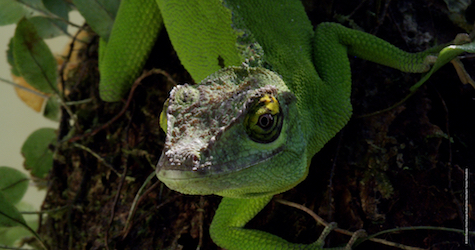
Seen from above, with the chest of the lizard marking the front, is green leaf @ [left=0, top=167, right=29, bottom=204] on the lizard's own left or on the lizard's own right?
on the lizard's own right

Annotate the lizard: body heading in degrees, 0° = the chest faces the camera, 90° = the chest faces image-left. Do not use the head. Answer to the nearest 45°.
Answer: approximately 45°

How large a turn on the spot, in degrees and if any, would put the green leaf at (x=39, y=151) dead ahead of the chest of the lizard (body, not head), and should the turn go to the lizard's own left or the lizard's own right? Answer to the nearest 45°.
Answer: approximately 90° to the lizard's own right

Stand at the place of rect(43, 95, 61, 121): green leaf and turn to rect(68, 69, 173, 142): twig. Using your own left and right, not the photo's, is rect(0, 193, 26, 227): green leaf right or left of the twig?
right

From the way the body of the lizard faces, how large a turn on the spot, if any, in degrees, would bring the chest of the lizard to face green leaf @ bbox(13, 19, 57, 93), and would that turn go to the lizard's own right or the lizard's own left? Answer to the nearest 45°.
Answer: approximately 90° to the lizard's own right

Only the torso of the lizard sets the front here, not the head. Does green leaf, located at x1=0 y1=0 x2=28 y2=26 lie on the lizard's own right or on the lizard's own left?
on the lizard's own right

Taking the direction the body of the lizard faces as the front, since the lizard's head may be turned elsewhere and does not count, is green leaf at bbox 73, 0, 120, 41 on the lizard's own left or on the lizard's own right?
on the lizard's own right

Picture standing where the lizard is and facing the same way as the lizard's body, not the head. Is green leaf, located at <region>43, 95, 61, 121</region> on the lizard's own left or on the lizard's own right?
on the lizard's own right
